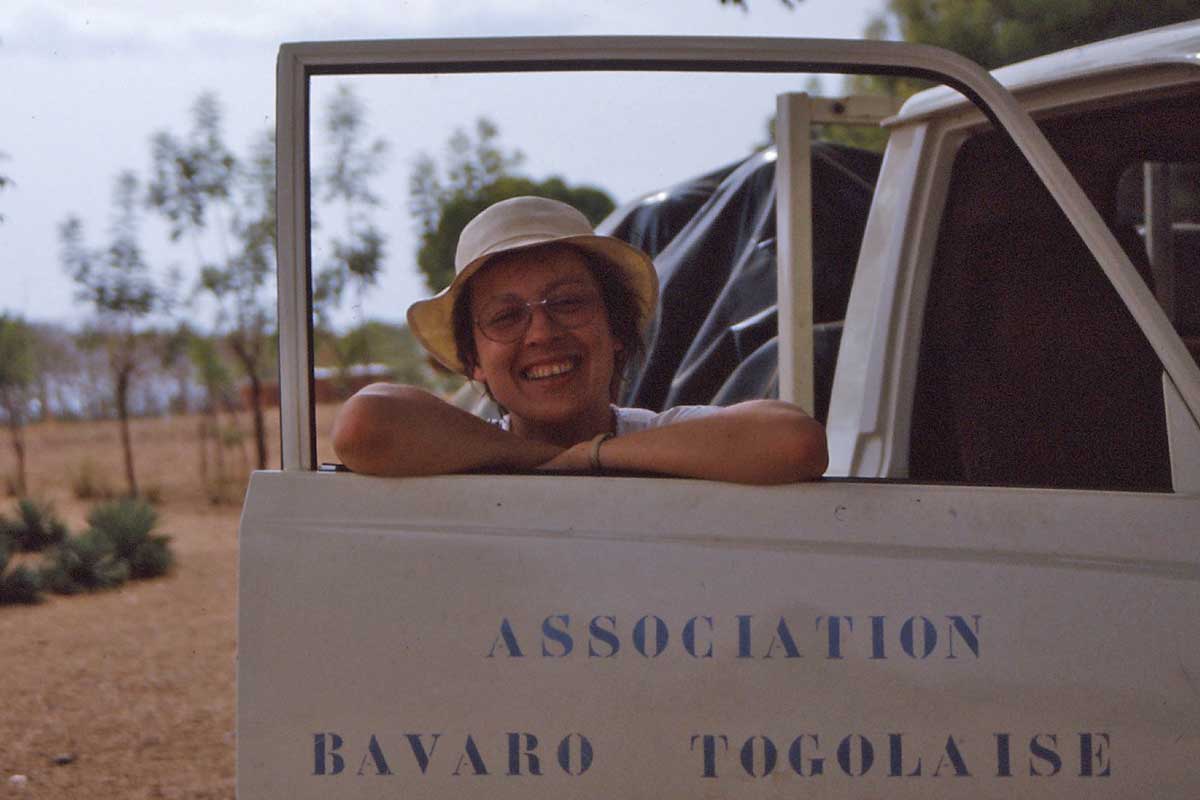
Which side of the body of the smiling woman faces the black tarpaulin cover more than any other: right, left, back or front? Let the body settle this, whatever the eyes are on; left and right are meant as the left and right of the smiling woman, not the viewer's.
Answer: back

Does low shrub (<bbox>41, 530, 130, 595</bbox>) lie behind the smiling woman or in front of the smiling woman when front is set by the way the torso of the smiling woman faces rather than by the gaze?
behind

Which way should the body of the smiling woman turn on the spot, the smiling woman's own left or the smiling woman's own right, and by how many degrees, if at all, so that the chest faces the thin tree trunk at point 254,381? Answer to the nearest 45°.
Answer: approximately 180°

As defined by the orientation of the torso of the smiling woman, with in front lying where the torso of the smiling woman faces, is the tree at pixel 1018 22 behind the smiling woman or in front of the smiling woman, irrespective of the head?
behind

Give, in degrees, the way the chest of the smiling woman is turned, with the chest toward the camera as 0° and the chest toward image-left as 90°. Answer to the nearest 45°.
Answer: approximately 0°

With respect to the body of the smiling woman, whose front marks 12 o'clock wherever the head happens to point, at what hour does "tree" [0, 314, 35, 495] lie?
The tree is roughly at 5 o'clock from the smiling woman.

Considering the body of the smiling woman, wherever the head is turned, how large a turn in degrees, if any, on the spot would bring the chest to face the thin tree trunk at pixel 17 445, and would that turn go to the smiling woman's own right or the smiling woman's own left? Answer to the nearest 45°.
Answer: approximately 135° to the smiling woman's own right
